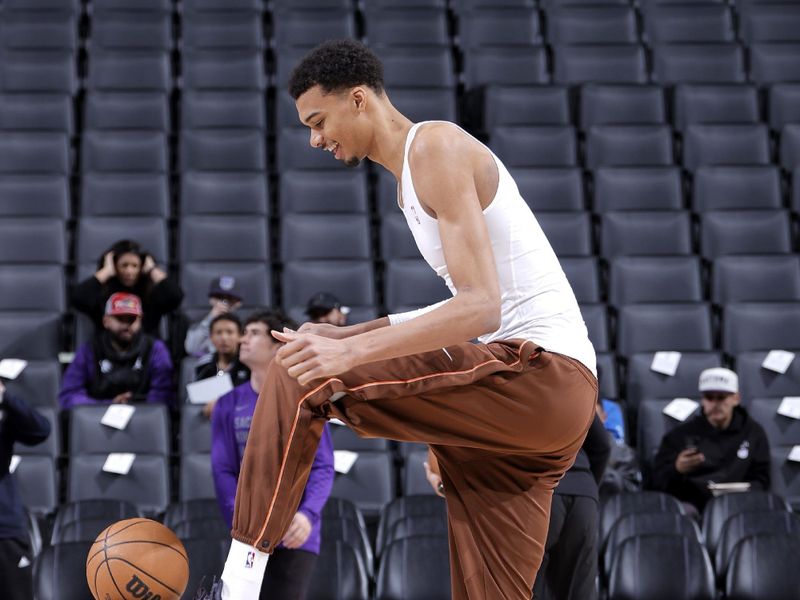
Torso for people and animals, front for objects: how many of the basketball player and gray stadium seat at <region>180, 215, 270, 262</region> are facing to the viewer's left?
1

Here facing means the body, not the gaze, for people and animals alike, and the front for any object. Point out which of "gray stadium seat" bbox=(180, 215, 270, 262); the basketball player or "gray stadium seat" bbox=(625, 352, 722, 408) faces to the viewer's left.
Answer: the basketball player

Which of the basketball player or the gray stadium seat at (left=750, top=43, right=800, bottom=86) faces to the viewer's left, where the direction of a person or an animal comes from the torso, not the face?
the basketball player

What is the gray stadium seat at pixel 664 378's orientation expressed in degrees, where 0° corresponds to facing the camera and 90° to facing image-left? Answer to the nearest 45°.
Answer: approximately 0°

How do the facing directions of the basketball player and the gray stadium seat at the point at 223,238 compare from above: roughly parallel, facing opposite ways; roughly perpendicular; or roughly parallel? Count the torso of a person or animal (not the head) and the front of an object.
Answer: roughly perpendicular

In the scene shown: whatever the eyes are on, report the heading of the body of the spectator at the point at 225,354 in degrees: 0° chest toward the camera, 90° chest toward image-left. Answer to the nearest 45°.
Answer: approximately 0°

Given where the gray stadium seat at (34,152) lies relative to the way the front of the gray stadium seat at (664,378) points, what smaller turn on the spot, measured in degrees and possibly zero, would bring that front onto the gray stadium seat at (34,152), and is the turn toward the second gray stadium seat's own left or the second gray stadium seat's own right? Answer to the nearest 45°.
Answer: approximately 90° to the second gray stadium seat's own right

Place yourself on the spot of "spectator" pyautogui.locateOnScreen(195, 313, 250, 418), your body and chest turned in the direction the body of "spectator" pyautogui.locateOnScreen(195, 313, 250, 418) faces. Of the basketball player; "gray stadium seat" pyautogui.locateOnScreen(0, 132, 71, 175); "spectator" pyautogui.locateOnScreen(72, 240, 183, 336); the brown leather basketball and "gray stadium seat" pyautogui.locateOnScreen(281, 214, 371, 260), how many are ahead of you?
2

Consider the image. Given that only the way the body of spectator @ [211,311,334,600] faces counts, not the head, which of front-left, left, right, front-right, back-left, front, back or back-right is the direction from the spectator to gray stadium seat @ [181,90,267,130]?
back-right

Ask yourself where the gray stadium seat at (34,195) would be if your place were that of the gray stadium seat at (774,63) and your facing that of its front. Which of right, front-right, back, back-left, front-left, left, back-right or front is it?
front-right
